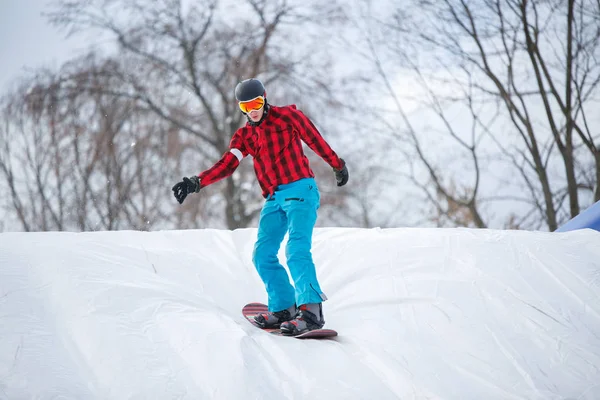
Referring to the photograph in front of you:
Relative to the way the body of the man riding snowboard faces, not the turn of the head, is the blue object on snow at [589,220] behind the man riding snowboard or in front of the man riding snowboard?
behind

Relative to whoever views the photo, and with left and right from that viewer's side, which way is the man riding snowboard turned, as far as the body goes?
facing the viewer and to the left of the viewer
